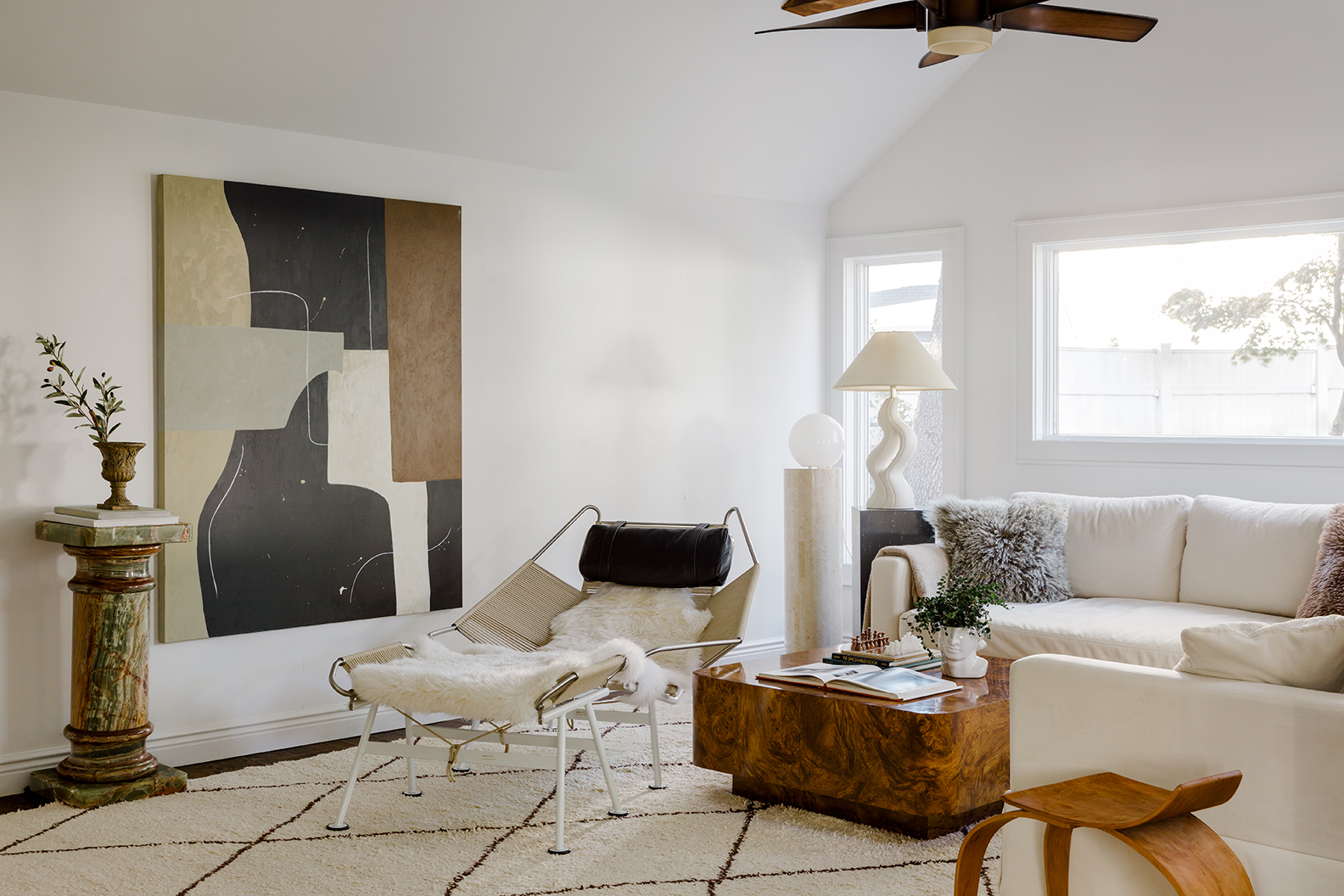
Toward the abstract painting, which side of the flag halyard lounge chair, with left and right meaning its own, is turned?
right

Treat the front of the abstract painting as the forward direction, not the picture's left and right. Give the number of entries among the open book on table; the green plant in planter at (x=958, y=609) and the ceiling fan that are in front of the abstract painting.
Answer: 3

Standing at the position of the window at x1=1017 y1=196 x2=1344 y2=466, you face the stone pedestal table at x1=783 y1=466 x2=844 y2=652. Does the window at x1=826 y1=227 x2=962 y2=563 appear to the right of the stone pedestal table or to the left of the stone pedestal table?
right

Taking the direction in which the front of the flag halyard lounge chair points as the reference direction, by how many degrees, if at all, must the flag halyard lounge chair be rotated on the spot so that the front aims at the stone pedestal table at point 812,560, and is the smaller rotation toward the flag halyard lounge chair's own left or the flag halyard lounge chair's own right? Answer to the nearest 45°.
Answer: approximately 180°

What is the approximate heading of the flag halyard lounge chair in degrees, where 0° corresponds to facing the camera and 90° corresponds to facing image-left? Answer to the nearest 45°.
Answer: approximately 45°

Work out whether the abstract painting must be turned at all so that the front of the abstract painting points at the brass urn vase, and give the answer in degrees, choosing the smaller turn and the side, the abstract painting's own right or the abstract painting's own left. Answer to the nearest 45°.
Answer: approximately 90° to the abstract painting's own right

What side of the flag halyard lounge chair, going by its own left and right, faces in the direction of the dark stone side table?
back

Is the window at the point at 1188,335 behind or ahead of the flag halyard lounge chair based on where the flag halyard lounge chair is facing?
behind

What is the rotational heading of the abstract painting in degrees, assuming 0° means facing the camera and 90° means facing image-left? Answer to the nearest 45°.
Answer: approximately 315°

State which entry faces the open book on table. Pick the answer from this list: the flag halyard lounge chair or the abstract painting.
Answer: the abstract painting

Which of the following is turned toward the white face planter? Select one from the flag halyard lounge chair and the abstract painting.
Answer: the abstract painting

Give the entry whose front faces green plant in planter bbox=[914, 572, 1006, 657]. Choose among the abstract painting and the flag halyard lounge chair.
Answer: the abstract painting

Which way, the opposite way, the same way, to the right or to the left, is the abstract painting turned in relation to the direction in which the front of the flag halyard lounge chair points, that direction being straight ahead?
to the left
